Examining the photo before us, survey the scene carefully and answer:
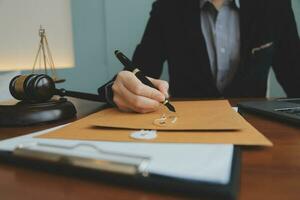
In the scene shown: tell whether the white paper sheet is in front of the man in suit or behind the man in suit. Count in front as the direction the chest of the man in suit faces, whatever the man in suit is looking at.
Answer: in front

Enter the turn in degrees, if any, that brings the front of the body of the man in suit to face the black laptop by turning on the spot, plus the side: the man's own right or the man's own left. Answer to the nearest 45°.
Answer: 0° — they already face it

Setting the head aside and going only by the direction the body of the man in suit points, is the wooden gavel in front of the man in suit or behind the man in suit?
in front

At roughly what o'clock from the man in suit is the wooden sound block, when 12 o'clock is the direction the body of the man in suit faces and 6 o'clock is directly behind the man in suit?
The wooden sound block is roughly at 1 o'clock from the man in suit.

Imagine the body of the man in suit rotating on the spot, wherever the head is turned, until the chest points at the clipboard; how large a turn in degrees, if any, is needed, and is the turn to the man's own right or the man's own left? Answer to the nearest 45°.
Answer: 0° — they already face it

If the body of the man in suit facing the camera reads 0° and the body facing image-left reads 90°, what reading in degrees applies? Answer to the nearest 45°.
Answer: approximately 0°

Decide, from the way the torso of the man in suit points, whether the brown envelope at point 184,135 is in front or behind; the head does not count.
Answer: in front
